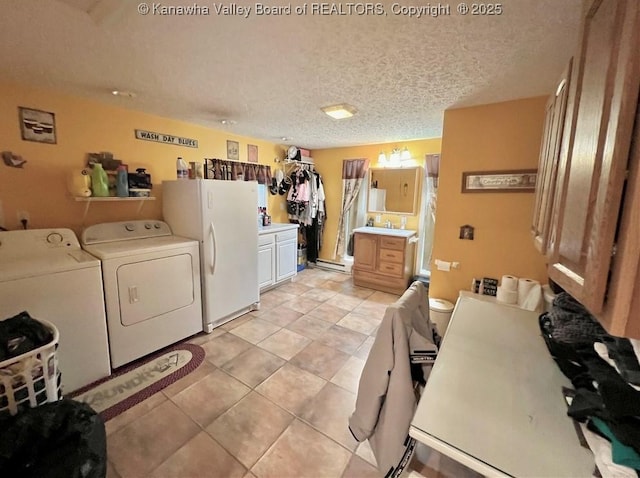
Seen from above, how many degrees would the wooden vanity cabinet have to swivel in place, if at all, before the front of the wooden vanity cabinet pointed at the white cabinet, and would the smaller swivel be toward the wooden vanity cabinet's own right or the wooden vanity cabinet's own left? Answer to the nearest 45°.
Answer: approximately 90° to the wooden vanity cabinet's own right

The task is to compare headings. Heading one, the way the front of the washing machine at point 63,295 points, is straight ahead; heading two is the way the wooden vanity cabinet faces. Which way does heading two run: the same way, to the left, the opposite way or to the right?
to the right

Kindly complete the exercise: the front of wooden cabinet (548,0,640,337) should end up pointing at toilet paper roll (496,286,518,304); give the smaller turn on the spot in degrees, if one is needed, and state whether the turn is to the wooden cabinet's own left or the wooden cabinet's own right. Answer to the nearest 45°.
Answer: approximately 90° to the wooden cabinet's own right

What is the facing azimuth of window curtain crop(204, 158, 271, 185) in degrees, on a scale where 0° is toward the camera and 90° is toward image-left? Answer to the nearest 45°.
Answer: approximately 315°

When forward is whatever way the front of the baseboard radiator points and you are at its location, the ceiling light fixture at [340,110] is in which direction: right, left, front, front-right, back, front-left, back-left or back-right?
front-left

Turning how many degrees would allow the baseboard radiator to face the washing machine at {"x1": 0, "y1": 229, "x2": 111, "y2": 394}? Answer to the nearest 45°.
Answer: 0° — it already faces it

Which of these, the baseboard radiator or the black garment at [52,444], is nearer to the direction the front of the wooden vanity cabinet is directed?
the black garment

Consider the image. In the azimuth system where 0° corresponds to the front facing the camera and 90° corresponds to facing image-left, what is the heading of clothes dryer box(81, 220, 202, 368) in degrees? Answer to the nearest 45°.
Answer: approximately 315°

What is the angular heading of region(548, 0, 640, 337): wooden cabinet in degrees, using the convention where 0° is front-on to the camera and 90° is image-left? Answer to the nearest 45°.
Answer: approximately 90°

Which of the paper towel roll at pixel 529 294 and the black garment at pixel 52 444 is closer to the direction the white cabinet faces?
the paper towel roll

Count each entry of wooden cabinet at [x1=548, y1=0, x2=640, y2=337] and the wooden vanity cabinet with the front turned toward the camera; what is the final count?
1

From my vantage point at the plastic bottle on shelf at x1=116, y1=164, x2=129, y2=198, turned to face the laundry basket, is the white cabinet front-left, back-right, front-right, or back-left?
back-left

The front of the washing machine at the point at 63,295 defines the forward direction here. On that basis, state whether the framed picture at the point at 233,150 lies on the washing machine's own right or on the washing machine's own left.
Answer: on the washing machine's own left

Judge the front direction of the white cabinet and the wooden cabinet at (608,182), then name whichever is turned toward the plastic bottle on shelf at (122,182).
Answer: the wooden cabinet
